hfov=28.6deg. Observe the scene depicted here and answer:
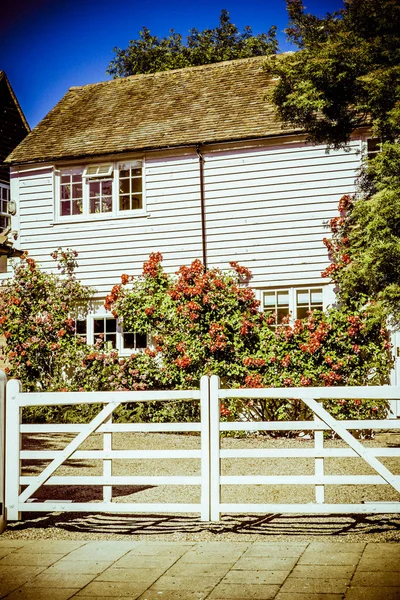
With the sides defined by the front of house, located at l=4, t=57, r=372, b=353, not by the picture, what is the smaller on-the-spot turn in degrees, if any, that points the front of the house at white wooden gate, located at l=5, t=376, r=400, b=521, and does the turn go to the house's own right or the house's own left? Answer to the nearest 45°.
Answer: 0° — it already faces it

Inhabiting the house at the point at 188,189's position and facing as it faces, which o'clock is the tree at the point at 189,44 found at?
The tree is roughly at 6 o'clock from the house.

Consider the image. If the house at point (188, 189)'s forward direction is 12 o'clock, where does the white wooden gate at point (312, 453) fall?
The white wooden gate is roughly at 12 o'clock from the house.

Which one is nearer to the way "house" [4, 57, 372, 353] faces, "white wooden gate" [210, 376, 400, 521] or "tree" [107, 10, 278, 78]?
the white wooden gate

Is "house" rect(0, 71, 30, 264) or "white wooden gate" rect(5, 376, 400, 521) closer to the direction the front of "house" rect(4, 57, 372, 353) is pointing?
the white wooden gate

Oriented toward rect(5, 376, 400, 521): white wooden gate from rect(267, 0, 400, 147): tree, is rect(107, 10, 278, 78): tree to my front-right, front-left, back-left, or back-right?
back-right

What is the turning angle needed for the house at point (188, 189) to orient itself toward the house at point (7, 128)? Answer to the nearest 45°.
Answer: approximately 135° to its right

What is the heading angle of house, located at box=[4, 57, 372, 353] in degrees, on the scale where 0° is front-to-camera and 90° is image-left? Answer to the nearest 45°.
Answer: approximately 0°

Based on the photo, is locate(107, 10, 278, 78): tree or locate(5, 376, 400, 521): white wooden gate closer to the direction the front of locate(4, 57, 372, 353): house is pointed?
the white wooden gate

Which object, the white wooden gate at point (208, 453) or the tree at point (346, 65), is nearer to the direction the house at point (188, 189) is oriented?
the white wooden gate
